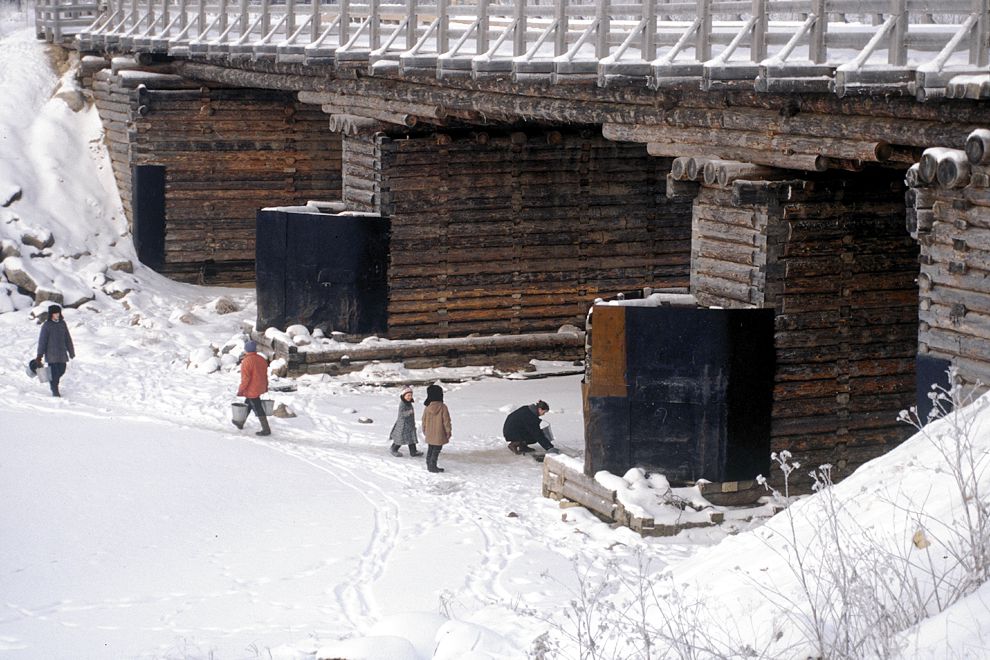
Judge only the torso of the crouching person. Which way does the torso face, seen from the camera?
to the viewer's right

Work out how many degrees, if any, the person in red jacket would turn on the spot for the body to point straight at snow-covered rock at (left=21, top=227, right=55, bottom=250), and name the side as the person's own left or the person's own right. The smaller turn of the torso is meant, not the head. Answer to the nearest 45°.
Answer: approximately 45° to the person's own right

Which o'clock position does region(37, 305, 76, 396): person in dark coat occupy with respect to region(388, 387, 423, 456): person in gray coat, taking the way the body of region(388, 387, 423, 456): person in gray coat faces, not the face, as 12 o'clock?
region(37, 305, 76, 396): person in dark coat is roughly at 7 o'clock from region(388, 387, 423, 456): person in gray coat.

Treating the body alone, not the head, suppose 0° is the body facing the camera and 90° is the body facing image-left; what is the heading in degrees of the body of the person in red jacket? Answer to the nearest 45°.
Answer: approximately 135°

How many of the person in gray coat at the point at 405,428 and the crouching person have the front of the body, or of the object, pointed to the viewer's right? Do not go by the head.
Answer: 2

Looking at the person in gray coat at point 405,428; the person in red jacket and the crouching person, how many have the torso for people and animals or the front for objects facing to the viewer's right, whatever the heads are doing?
2

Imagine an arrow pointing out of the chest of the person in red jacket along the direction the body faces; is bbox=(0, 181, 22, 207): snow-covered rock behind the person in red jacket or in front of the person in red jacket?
in front

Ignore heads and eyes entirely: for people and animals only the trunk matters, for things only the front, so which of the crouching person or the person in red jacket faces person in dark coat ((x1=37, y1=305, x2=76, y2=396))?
the person in red jacket

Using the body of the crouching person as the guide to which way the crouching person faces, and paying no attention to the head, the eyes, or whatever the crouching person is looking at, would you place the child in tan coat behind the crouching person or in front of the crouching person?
behind

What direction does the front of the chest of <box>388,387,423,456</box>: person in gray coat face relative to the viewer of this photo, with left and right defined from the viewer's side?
facing to the right of the viewer

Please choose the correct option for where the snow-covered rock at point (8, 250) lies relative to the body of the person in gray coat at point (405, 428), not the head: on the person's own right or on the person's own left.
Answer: on the person's own left
